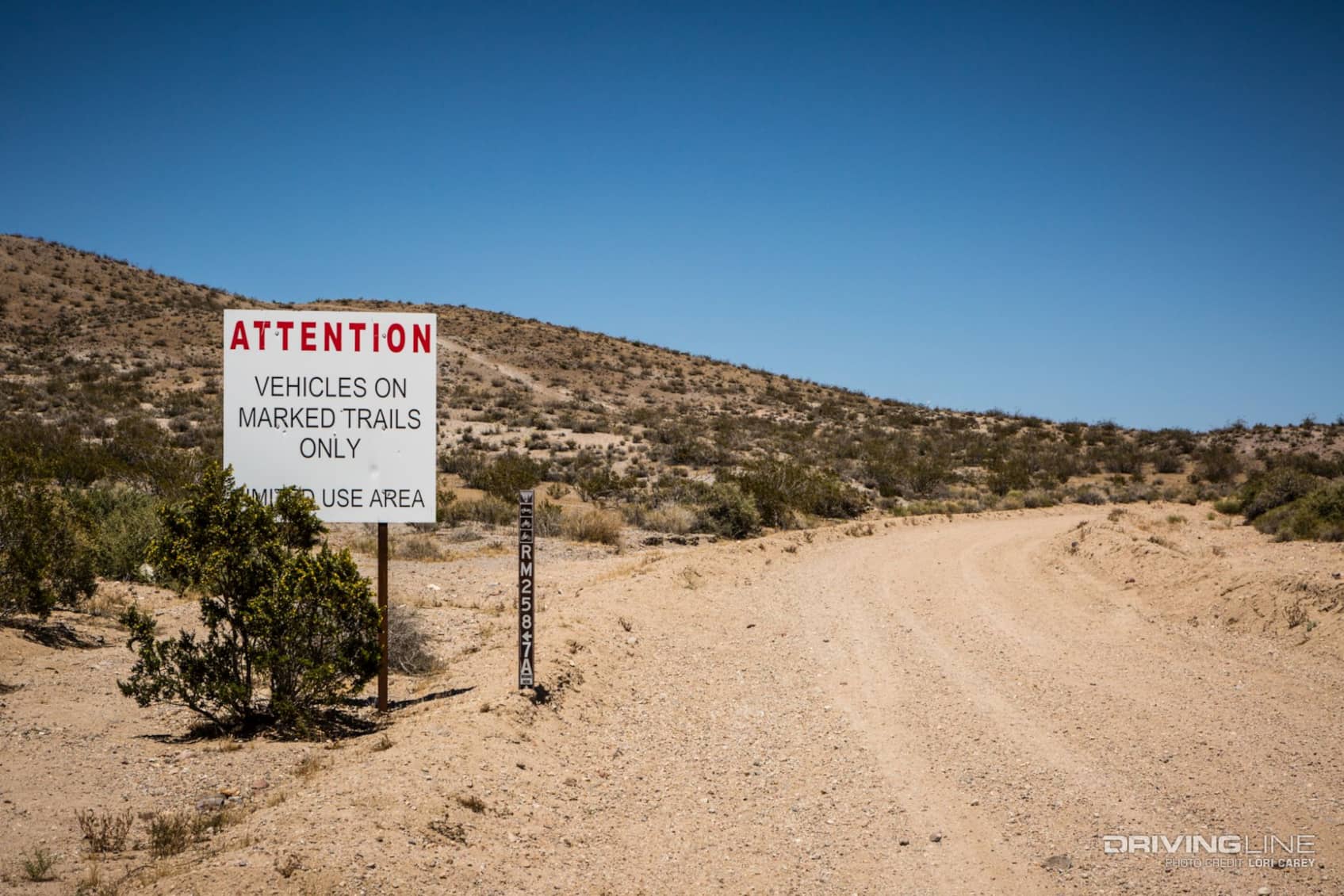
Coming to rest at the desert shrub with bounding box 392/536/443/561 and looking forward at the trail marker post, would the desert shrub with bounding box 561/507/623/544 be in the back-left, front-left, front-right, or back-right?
back-left

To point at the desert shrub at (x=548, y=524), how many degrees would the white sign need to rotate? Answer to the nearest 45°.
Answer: approximately 180°

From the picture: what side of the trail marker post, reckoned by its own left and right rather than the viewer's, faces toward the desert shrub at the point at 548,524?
back

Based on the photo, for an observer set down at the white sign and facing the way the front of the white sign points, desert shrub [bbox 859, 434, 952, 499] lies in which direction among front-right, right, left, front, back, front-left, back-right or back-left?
back-left

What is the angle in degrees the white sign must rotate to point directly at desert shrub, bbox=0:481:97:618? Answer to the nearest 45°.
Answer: approximately 135° to its right

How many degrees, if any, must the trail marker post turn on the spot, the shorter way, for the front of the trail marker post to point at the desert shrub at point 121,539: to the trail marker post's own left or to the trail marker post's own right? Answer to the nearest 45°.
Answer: approximately 135° to the trail marker post's own right

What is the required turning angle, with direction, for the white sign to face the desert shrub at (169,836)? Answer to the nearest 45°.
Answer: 0° — it already faces it

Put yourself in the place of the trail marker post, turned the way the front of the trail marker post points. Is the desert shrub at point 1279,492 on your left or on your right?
on your left

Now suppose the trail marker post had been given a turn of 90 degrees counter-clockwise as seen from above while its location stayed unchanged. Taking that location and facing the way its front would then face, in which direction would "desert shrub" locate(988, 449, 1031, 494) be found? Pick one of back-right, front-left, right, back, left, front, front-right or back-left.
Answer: front-left

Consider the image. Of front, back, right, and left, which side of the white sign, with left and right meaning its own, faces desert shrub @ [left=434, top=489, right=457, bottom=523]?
back

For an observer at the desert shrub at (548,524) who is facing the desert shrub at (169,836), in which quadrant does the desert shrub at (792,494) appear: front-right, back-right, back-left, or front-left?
back-left

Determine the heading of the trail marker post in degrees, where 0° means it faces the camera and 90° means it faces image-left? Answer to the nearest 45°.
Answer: approximately 0°

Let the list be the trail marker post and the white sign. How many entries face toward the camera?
2
